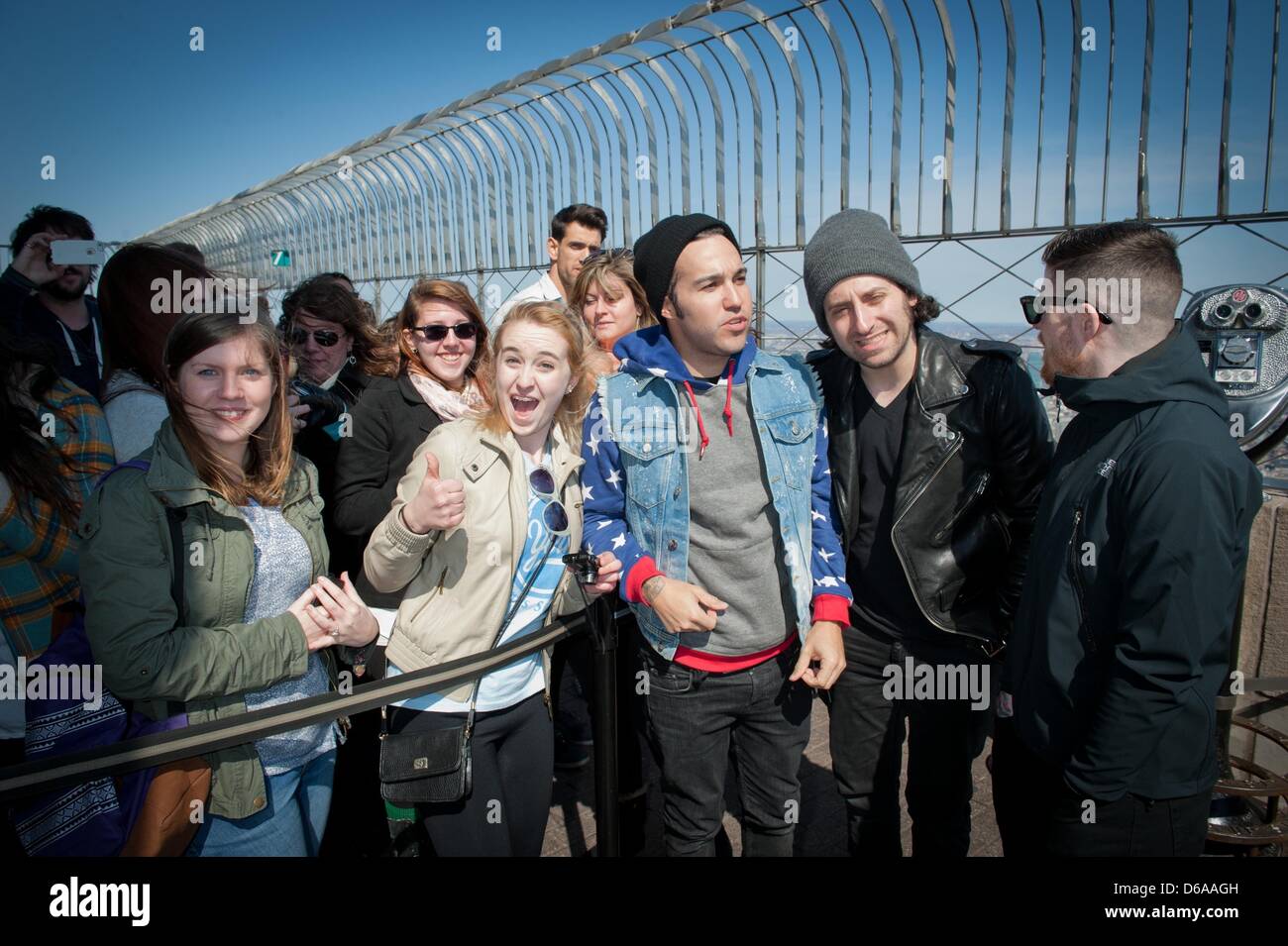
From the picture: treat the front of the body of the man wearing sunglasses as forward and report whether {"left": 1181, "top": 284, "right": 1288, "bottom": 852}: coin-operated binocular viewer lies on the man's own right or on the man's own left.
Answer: on the man's own right

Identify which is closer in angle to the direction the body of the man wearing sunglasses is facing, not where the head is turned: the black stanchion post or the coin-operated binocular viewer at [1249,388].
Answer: the black stanchion post

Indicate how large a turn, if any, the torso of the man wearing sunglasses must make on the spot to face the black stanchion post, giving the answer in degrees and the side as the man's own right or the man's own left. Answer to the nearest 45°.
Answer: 0° — they already face it

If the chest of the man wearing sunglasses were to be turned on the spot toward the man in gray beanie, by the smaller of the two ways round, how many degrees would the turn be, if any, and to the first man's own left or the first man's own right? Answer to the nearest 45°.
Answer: approximately 45° to the first man's own right

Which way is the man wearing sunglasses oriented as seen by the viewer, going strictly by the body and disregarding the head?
to the viewer's left
